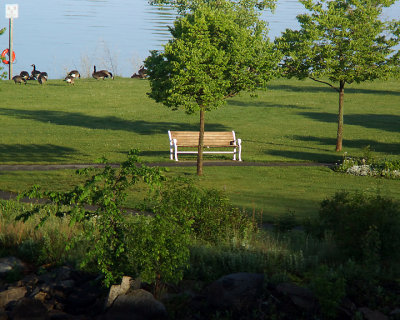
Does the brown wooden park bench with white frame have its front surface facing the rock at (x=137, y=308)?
yes

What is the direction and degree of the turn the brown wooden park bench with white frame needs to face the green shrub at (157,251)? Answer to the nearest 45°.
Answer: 0° — it already faces it

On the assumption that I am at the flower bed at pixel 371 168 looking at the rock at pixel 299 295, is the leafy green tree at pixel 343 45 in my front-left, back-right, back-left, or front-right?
back-right

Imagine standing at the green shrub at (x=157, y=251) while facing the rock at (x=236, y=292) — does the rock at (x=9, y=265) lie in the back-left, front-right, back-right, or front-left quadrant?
back-right

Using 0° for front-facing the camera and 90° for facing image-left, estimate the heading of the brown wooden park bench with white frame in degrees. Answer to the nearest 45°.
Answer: approximately 0°

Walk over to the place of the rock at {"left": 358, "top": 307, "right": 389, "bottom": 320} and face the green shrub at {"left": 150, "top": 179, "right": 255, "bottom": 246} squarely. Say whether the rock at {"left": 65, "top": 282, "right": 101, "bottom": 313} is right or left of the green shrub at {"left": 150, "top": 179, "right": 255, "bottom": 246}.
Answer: left

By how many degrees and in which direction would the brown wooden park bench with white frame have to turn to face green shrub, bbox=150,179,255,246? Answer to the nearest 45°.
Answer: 0° — it already faces it

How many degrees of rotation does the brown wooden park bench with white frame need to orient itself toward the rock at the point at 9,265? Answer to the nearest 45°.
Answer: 0° — it already faces it

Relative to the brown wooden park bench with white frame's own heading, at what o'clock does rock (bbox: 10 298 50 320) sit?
The rock is roughly at 12 o'clock from the brown wooden park bench with white frame.

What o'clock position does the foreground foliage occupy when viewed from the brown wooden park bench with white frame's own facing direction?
The foreground foliage is roughly at 12 o'clock from the brown wooden park bench with white frame.
